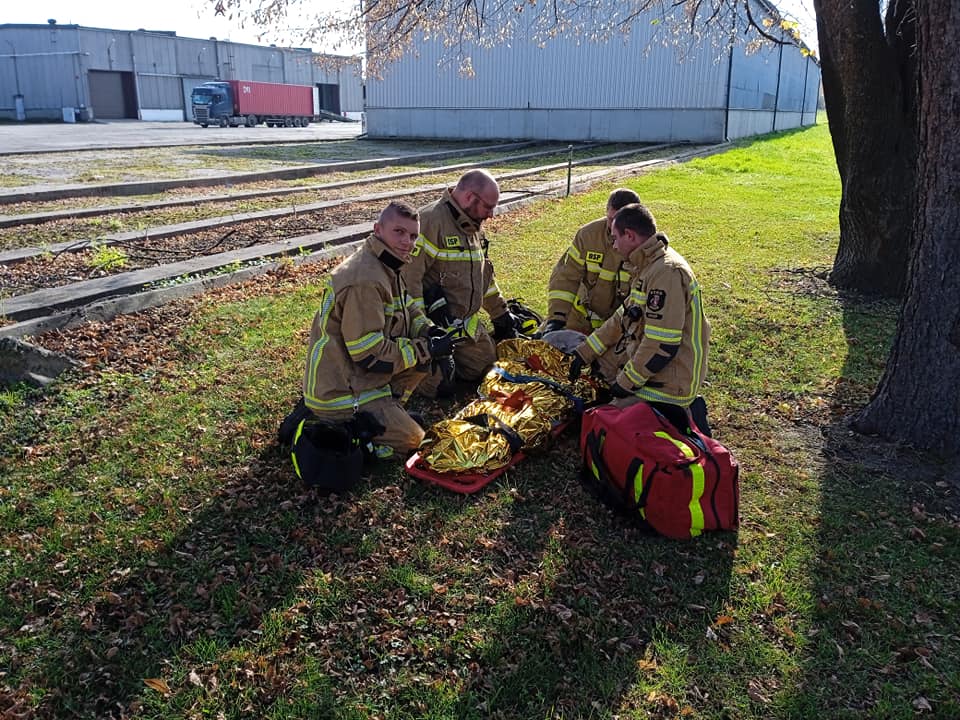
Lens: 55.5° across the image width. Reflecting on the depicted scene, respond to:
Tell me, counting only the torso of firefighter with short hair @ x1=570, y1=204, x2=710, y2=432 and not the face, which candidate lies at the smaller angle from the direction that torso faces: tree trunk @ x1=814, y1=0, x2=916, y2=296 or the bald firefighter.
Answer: the bald firefighter

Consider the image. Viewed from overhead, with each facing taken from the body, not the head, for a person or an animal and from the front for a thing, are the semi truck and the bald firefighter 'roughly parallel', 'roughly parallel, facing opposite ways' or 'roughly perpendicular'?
roughly perpendicular

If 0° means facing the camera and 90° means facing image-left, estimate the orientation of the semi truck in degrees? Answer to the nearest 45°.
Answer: approximately 45°

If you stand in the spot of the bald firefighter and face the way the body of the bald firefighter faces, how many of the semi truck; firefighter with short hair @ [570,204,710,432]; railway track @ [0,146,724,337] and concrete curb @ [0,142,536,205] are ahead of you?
1

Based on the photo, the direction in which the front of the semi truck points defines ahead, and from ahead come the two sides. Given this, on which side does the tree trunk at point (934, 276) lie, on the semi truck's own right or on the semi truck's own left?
on the semi truck's own left

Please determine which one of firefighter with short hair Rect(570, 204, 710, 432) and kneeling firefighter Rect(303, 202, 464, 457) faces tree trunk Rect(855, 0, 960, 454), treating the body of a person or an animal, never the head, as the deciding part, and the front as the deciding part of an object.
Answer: the kneeling firefighter

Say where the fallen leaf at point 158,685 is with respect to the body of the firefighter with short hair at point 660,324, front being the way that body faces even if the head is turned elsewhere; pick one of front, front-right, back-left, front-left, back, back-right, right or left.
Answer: front-left

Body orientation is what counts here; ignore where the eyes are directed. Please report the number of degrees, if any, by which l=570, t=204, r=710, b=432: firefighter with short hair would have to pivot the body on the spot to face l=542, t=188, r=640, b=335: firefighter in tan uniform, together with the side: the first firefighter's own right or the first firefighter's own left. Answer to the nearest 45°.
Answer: approximately 90° to the first firefighter's own right

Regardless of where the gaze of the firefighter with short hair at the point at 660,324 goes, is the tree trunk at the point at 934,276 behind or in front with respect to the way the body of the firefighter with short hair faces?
behind

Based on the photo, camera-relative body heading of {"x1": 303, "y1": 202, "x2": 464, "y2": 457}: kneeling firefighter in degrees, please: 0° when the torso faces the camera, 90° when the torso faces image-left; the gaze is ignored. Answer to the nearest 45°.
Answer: approximately 270°

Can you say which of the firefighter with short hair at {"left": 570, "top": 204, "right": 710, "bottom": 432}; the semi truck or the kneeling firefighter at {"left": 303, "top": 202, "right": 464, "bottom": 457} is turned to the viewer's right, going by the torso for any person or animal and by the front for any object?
the kneeling firefighter

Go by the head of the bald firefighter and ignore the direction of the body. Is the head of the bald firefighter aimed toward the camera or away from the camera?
toward the camera

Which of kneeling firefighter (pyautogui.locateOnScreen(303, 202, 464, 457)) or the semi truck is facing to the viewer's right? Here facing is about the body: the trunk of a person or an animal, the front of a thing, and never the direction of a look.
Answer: the kneeling firefighter

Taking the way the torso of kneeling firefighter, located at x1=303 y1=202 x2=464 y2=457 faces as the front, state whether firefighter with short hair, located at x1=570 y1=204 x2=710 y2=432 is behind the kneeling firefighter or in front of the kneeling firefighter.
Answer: in front

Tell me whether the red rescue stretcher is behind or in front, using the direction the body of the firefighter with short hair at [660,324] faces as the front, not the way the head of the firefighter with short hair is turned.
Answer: in front

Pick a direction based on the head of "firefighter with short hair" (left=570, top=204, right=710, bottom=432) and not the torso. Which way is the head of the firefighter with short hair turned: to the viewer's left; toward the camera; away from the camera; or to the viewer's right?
to the viewer's left

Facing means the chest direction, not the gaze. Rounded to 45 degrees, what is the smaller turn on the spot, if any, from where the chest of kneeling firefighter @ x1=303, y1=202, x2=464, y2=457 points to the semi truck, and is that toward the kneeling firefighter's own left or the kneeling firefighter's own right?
approximately 90° to the kneeling firefighter's own left

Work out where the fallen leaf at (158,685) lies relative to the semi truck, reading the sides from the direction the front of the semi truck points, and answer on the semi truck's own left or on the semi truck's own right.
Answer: on the semi truck's own left

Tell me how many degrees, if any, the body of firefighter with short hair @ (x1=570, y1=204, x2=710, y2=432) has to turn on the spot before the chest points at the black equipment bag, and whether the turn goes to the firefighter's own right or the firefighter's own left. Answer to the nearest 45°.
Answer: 0° — they already face it
